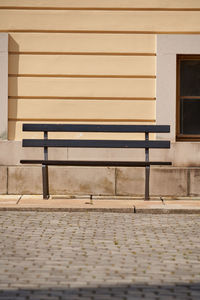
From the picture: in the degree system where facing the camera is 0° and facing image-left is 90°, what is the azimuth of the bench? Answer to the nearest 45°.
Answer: approximately 0°
